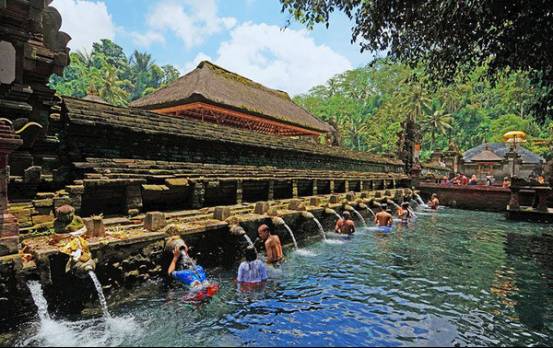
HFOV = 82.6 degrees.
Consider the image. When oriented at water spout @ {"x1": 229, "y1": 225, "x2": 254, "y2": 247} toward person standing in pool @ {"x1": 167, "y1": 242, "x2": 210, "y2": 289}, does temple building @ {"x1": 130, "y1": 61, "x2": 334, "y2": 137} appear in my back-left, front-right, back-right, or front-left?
back-right

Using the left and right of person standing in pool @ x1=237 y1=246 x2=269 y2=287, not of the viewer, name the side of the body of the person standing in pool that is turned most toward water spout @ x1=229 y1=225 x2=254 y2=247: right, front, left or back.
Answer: front

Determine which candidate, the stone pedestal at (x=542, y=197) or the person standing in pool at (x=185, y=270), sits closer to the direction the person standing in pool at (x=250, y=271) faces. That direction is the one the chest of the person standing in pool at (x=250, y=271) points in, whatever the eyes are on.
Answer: the stone pedestal

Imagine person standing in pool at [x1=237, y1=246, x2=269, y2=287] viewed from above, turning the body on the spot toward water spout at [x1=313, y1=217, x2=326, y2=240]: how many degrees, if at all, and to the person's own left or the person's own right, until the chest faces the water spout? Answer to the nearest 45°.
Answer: approximately 45° to the person's own right

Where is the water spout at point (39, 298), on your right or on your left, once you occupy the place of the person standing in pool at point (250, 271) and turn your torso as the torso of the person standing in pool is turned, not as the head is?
on your left

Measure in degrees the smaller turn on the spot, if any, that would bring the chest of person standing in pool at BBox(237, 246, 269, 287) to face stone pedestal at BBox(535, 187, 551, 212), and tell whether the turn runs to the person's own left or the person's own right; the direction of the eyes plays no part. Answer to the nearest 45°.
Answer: approximately 45° to the person's own right

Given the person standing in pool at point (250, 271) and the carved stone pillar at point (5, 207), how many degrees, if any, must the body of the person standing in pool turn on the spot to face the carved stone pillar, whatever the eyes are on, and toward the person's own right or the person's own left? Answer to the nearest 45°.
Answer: approximately 135° to the person's own left

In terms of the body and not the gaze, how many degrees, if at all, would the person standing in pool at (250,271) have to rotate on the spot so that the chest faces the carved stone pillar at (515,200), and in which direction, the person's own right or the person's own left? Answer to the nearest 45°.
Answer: approximately 45° to the person's own right

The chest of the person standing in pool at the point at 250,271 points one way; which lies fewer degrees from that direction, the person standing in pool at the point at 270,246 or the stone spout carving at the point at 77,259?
the person standing in pool

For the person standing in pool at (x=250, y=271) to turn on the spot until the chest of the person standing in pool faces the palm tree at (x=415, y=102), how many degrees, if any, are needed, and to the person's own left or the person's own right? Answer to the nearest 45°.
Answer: approximately 45° to the person's own right

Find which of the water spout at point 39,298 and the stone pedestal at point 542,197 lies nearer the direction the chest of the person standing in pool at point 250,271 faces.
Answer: the stone pedestal

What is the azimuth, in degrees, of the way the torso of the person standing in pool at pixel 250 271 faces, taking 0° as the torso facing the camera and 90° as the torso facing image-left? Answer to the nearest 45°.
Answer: approximately 180°

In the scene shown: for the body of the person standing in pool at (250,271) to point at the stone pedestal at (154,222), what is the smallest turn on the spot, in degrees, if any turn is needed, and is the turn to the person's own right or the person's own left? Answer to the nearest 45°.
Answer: approximately 90° to the person's own left
